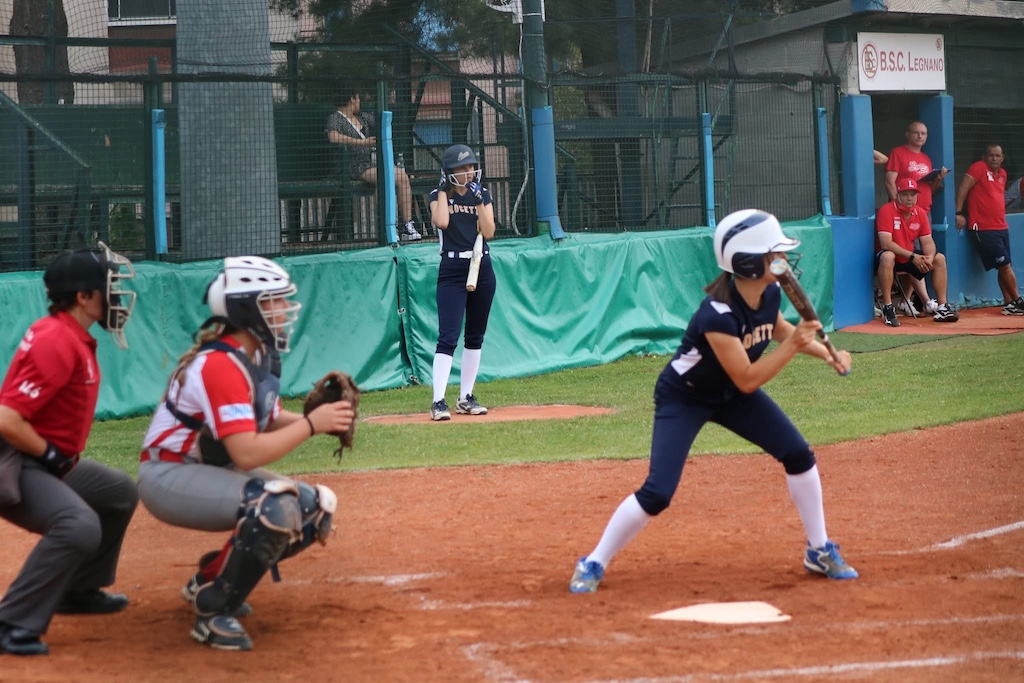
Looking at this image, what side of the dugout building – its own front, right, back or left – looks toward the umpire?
front

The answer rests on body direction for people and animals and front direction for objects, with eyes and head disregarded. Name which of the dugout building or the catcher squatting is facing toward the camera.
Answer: the dugout building

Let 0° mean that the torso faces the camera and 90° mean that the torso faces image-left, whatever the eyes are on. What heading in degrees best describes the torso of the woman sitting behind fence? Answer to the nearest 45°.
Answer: approximately 315°

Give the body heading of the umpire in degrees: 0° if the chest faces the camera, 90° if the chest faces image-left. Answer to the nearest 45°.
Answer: approximately 270°

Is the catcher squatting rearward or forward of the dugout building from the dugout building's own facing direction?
forward

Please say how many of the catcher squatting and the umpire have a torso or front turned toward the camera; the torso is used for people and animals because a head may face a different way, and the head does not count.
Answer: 0

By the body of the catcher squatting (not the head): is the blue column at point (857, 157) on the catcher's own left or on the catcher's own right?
on the catcher's own left

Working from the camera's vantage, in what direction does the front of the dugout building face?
facing the viewer

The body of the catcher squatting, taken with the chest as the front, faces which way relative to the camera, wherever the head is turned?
to the viewer's right

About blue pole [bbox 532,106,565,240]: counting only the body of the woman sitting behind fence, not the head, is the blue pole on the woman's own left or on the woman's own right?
on the woman's own left

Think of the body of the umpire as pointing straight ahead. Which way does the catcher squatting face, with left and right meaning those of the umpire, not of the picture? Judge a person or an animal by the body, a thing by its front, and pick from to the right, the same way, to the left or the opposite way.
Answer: the same way
